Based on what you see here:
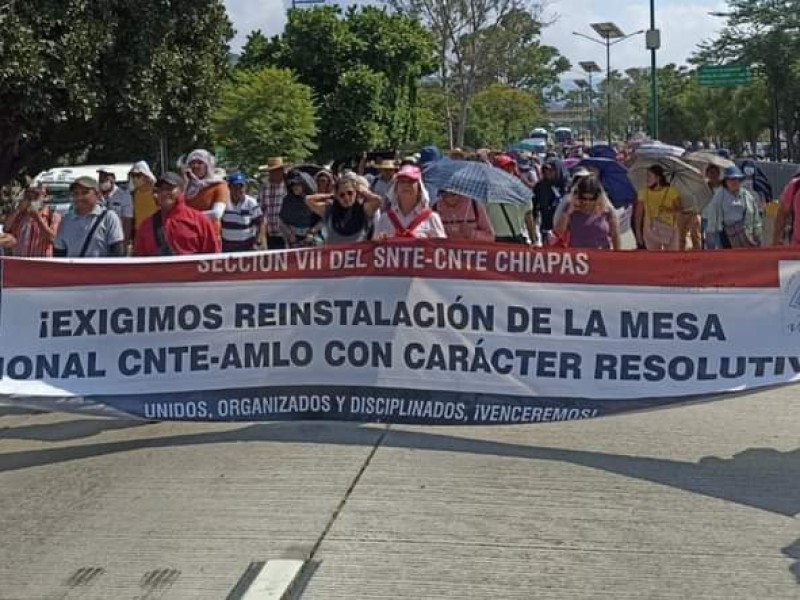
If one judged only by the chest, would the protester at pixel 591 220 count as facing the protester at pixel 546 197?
no

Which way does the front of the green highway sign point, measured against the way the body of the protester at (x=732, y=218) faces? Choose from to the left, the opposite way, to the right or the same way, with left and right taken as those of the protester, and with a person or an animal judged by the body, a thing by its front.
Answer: the same way

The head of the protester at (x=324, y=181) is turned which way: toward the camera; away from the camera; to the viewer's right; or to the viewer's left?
toward the camera

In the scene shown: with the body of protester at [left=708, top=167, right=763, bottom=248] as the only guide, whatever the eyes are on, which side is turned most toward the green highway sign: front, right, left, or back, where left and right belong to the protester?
back

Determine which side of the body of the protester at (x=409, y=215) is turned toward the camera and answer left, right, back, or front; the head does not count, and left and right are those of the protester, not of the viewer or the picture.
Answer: front

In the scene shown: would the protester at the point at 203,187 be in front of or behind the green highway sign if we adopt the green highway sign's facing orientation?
in front

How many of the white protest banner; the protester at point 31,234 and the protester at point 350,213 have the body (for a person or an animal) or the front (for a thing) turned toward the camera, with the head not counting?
3

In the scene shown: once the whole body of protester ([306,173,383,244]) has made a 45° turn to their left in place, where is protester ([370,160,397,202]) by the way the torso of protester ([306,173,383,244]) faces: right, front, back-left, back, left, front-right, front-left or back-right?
back-left

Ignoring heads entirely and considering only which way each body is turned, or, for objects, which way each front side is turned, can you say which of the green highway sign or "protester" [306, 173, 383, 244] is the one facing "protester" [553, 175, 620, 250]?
the green highway sign

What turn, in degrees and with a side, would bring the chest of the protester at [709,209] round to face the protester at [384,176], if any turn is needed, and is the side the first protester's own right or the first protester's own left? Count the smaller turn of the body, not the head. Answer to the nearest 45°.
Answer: approximately 90° to the first protester's own right

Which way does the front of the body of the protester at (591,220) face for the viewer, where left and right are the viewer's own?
facing the viewer

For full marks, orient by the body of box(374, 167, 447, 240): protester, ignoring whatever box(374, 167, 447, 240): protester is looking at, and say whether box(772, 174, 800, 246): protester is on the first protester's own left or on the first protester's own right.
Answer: on the first protester's own left

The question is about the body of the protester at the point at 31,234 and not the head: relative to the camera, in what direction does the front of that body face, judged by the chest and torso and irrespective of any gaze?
toward the camera

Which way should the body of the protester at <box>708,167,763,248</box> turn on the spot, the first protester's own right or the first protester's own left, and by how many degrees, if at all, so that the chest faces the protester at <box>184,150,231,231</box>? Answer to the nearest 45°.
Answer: approximately 45° to the first protester's own right

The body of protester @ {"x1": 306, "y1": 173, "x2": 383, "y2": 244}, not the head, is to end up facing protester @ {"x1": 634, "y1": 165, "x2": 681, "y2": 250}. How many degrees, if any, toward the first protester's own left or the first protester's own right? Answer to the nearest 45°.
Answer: approximately 135° to the first protester's own left

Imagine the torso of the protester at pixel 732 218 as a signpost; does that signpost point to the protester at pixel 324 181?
no

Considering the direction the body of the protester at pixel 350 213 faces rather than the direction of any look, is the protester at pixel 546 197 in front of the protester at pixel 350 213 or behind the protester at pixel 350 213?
behind
